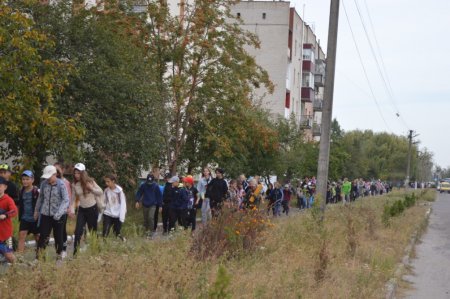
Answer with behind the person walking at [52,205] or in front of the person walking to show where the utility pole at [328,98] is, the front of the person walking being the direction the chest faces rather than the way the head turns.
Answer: behind

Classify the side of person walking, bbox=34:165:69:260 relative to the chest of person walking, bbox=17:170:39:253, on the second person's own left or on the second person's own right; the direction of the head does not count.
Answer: on the second person's own left

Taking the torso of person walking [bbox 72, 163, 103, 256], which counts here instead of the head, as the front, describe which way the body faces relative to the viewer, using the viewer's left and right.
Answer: facing the viewer and to the left of the viewer

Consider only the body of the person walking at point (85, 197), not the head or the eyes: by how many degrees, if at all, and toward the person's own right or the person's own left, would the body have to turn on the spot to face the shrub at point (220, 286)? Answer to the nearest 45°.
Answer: approximately 45° to the person's own left

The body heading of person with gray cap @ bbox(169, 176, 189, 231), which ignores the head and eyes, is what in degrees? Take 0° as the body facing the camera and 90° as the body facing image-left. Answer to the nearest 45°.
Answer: approximately 45°

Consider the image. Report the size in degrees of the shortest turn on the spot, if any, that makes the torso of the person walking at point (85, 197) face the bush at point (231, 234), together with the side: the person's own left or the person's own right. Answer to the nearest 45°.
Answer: approximately 90° to the person's own left

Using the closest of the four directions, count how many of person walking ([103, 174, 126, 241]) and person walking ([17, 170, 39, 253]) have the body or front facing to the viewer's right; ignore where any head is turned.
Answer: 0

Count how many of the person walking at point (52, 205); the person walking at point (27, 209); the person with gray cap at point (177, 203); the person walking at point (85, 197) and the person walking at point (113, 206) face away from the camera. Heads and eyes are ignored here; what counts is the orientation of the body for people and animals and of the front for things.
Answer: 0

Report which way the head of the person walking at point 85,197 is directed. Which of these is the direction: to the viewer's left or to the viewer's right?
to the viewer's left

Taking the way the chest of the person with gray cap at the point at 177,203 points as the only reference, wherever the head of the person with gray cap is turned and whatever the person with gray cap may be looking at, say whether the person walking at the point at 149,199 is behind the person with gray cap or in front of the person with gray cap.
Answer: in front

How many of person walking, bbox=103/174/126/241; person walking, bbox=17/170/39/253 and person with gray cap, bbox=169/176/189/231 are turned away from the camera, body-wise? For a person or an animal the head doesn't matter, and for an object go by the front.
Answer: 0

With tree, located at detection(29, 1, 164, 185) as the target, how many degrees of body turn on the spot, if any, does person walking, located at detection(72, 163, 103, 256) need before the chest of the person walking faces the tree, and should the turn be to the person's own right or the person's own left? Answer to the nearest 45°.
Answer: approximately 135° to the person's own right

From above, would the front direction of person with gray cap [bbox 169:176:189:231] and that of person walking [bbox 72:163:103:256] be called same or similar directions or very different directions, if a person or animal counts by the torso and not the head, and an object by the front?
same or similar directions
